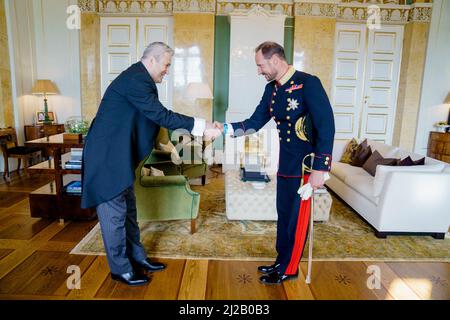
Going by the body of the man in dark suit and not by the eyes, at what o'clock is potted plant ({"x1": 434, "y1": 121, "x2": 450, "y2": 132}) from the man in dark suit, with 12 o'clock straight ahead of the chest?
The potted plant is roughly at 11 o'clock from the man in dark suit.

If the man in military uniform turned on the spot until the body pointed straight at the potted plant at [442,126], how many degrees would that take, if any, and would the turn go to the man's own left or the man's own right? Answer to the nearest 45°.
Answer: approximately 180°

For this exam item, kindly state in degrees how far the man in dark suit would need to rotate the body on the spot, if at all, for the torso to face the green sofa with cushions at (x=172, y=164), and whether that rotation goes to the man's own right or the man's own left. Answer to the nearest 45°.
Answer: approximately 90° to the man's own left

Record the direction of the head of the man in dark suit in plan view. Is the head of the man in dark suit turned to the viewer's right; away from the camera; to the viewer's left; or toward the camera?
to the viewer's right

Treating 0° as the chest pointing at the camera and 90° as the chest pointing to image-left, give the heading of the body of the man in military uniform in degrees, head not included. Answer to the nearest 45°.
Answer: approximately 45°

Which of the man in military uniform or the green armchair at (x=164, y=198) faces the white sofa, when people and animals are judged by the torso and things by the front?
the green armchair

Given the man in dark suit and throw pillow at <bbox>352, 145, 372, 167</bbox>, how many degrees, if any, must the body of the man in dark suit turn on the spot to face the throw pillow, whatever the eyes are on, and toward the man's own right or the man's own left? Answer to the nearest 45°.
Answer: approximately 45° to the man's own left

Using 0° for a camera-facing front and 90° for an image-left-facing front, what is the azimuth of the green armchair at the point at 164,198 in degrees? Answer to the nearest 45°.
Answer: approximately 270°

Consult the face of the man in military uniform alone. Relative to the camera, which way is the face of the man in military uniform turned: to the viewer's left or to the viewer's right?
to the viewer's left

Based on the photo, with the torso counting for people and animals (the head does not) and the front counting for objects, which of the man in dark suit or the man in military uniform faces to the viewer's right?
the man in dark suit

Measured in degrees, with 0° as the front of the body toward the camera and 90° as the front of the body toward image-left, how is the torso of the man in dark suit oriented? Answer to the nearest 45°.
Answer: approximately 270°

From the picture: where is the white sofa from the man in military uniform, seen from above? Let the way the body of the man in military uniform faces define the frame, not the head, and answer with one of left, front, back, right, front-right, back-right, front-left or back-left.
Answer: back
